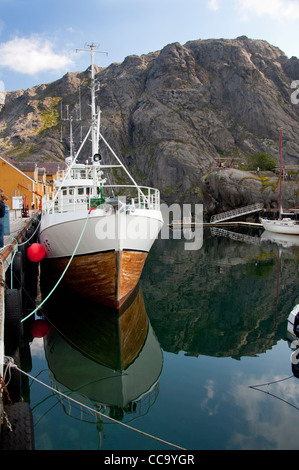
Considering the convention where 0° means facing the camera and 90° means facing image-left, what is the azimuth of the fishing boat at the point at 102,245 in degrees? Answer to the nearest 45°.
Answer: approximately 0°
